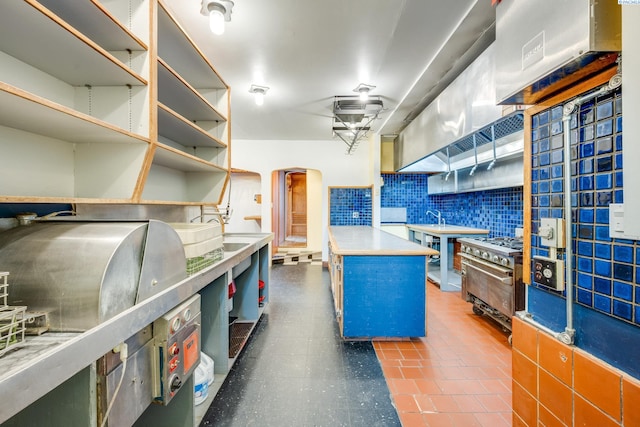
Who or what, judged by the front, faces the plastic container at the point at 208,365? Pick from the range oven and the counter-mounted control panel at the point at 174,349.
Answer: the range oven

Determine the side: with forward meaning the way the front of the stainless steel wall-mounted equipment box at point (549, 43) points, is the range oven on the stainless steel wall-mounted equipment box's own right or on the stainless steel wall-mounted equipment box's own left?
on the stainless steel wall-mounted equipment box's own right

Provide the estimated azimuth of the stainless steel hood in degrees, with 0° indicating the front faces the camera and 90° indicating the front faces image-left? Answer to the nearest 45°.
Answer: approximately 45°

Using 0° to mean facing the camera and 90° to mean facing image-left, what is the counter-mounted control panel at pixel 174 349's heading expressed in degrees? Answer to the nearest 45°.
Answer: approximately 315°

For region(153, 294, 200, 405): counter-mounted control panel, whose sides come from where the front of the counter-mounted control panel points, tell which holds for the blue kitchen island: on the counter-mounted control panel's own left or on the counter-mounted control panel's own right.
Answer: on the counter-mounted control panel's own left

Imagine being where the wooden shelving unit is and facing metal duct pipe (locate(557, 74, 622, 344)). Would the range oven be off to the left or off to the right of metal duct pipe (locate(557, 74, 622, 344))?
left

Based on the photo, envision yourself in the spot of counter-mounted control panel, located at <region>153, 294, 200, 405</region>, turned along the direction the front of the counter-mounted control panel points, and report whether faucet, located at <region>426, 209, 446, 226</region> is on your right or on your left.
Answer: on your left

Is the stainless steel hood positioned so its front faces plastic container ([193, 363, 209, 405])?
no

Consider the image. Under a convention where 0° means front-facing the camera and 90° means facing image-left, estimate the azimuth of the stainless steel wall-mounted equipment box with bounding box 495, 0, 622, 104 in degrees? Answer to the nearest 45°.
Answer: approximately 45°

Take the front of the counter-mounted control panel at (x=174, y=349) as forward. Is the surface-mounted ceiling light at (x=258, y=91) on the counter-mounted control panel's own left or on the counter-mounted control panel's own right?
on the counter-mounted control panel's own left

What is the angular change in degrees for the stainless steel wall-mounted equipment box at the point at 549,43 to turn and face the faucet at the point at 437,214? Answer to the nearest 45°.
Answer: approximately 135° to its right
